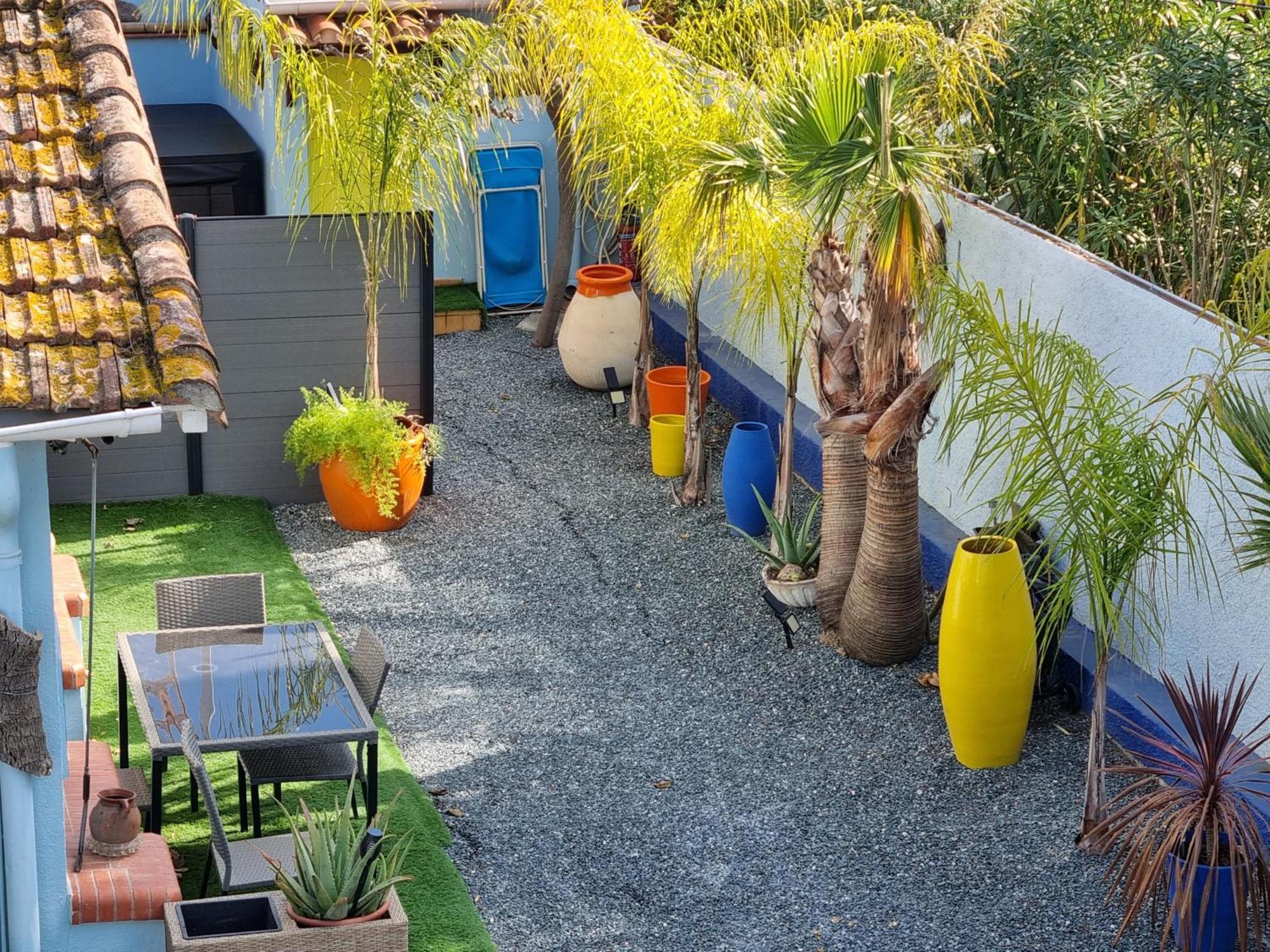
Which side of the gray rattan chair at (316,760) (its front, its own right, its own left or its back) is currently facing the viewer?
left

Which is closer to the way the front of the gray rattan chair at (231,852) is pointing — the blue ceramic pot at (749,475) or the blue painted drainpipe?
the blue ceramic pot

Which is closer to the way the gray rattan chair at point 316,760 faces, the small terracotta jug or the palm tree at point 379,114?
the small terracotta jug

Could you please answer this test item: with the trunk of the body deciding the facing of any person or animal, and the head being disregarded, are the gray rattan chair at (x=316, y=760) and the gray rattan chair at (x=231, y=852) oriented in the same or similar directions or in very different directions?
very different directions

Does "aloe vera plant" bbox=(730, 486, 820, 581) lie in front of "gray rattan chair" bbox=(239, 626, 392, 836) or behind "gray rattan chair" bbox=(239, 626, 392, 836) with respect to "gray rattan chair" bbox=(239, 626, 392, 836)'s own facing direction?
behind

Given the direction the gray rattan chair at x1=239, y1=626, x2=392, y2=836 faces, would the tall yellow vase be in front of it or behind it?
behind

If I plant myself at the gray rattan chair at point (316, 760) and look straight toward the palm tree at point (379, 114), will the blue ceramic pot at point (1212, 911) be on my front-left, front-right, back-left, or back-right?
back-right
